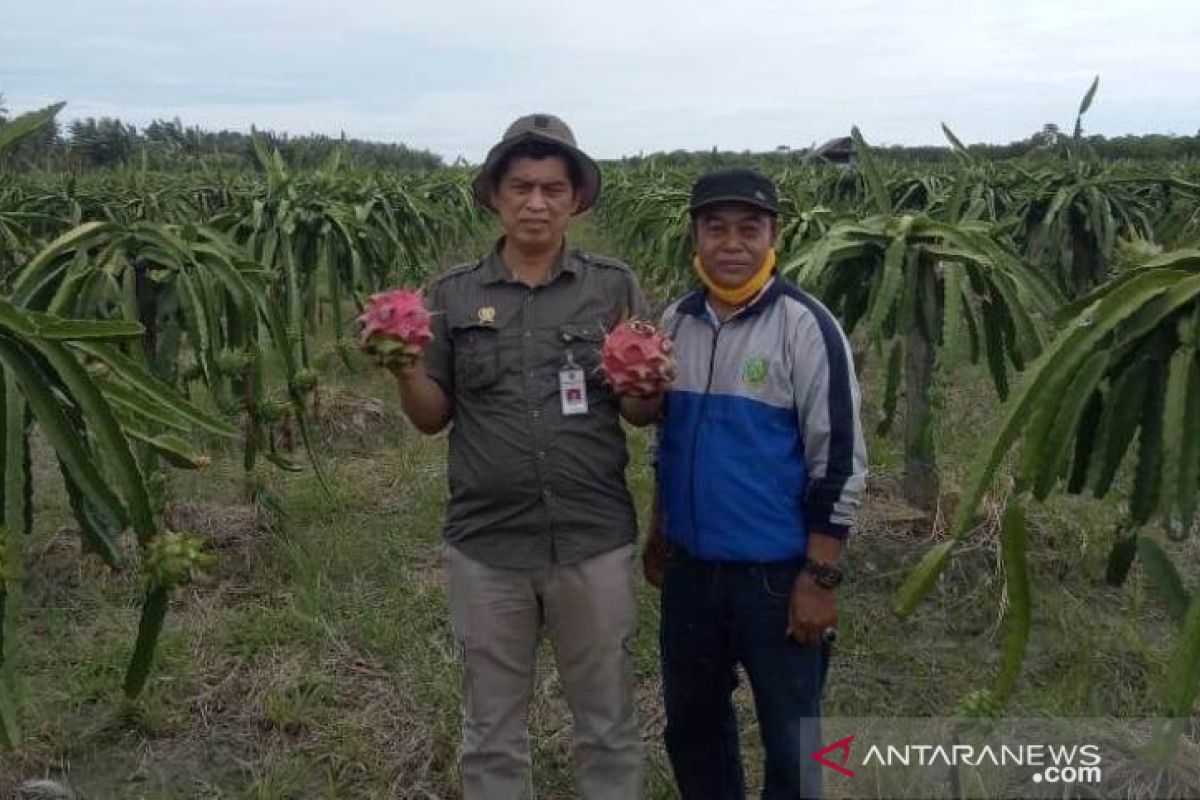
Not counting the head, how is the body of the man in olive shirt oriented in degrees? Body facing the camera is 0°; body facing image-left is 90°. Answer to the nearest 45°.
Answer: approximately 0°

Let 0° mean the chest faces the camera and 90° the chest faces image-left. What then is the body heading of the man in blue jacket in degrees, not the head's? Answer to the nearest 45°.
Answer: approximately 45°
